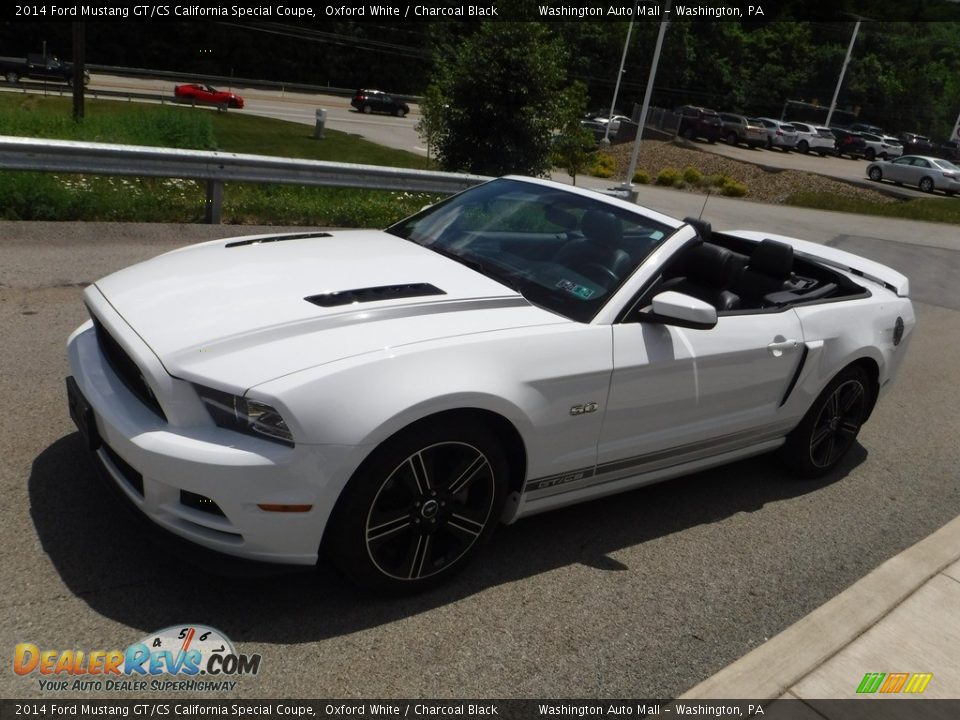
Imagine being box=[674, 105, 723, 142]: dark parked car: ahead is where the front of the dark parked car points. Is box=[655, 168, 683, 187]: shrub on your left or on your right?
on your right

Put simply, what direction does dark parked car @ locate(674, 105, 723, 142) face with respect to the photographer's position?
facing the viewer and to the right of the viewer

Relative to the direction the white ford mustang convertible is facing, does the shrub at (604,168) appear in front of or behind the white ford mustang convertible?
behind

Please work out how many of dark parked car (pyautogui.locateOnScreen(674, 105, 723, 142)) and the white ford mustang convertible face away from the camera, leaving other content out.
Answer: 0

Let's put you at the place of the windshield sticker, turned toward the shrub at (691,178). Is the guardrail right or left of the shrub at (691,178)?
left

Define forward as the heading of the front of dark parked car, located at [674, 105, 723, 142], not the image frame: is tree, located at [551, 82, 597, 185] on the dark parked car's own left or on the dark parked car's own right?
on the dark parked car's own right

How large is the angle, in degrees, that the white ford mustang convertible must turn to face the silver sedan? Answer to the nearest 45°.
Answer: approximately 180°

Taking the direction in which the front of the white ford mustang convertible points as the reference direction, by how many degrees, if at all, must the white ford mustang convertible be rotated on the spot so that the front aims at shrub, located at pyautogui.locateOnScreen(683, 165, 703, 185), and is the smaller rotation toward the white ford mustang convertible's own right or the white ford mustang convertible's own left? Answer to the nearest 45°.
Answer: approximately 135° to the white ford mustang convertible's own right

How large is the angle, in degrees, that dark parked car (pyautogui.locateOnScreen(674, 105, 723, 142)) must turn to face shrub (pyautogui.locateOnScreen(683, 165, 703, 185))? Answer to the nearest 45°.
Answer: approximately 45° to its right
